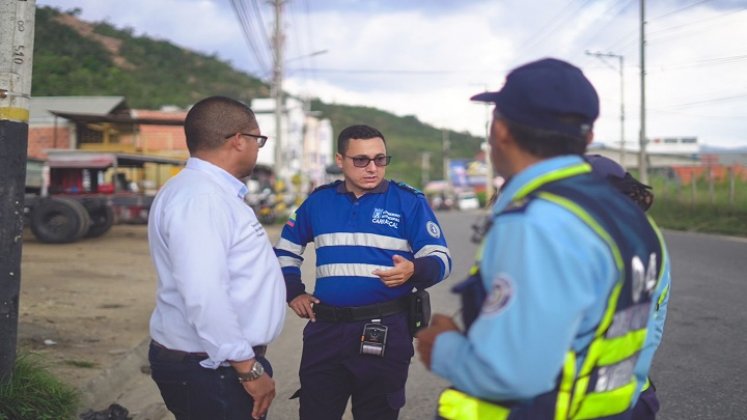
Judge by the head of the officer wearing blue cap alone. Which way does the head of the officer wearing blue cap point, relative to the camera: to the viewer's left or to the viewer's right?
to the viewer's left

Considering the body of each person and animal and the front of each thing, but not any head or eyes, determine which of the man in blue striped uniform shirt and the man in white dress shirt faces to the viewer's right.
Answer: the man in white dress shirt

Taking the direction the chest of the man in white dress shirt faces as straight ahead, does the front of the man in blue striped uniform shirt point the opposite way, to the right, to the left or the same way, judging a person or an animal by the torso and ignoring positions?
to the right

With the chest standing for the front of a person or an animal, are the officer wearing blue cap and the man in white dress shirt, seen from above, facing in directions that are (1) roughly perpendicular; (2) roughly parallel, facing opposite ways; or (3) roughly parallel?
roughly perpendicular

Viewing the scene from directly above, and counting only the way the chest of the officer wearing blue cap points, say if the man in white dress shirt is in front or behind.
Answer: in front

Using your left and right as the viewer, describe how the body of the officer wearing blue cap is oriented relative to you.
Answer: facing away from the viewer and to the left of the viewer

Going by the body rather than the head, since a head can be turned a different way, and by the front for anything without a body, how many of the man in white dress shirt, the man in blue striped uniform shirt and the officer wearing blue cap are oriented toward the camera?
1

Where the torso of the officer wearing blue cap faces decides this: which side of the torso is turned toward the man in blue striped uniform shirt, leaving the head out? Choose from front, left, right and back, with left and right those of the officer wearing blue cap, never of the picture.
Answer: front

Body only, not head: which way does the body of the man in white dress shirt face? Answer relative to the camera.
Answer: to the viewer's right

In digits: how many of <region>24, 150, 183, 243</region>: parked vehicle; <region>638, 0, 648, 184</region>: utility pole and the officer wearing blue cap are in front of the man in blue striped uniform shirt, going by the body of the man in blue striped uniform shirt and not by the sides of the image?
1

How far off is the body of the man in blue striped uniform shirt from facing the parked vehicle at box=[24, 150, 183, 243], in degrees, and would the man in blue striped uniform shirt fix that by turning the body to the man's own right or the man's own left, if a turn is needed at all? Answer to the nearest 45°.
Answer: approximately 135° to the man's own right

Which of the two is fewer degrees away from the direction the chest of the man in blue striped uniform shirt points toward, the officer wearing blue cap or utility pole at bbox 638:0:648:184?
the officer wearing blue cap
